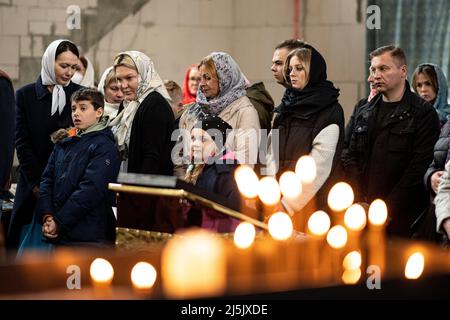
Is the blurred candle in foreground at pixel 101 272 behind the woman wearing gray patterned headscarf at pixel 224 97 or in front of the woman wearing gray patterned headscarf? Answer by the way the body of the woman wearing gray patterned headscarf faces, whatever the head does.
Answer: in front

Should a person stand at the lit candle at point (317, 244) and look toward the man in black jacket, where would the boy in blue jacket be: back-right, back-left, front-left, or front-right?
front-left

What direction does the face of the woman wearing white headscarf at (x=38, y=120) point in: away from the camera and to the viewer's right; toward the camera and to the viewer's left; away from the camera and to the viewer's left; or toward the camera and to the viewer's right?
toward the camera and to the viewer's right

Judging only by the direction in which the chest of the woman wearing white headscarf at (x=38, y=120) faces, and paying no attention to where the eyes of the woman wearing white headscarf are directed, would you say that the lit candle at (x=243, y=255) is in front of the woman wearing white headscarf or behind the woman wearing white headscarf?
in front

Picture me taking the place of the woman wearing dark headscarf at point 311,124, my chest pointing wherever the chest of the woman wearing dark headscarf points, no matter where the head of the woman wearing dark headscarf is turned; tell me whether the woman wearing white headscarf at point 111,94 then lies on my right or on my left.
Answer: on my right

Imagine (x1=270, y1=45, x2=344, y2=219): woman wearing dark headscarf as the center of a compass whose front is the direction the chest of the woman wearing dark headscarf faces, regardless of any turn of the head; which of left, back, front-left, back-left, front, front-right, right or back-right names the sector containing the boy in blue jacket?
front-right

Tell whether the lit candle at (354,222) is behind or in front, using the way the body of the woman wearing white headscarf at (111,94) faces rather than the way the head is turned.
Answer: in front

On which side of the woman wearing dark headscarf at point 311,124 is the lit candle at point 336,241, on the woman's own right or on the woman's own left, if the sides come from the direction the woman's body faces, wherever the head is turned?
on the woman's own left
